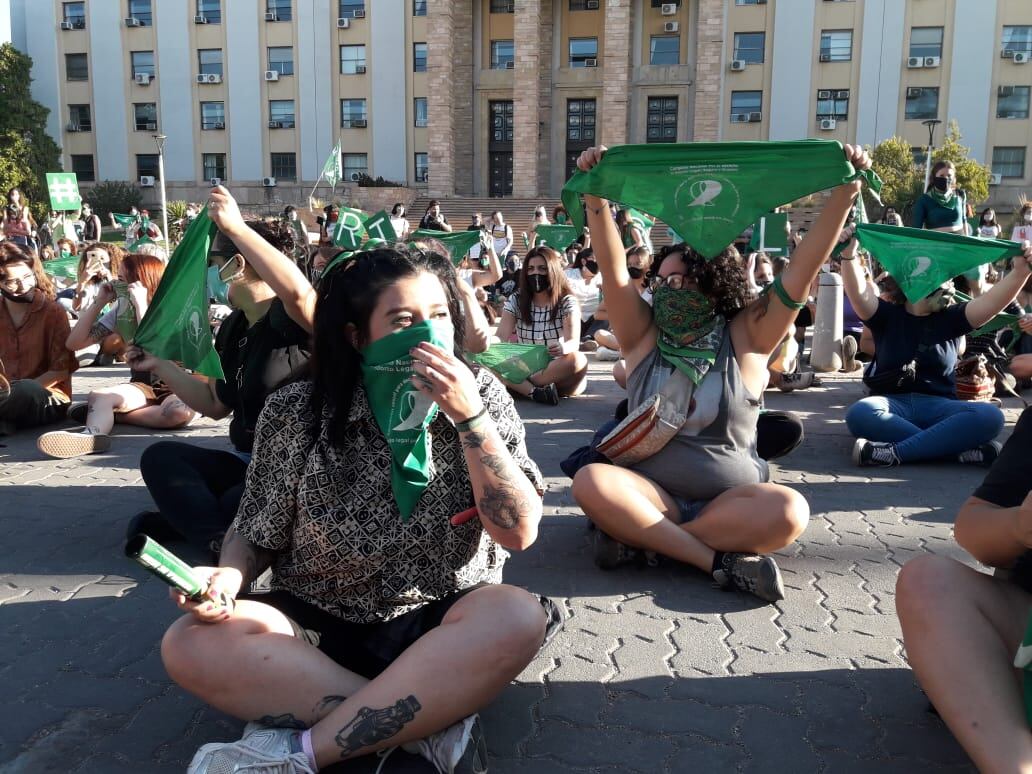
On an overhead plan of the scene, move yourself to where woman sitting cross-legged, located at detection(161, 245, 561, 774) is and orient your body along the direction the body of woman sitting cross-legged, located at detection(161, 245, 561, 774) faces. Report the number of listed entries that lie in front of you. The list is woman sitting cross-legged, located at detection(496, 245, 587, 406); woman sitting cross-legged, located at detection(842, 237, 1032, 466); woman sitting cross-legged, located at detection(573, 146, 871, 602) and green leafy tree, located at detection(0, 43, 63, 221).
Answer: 0

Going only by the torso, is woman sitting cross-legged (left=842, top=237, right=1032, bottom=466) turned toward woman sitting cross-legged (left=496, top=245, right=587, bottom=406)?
no

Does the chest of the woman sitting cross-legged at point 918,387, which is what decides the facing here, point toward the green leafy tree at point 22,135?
no

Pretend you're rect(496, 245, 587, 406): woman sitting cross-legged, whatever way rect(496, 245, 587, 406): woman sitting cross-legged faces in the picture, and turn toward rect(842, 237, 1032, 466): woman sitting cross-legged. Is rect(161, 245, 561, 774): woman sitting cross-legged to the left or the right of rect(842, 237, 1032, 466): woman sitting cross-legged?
right

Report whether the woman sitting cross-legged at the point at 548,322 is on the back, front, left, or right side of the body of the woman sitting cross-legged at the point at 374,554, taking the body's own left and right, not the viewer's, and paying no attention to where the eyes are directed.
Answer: back

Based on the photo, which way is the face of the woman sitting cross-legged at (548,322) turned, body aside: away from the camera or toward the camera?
toward the camera

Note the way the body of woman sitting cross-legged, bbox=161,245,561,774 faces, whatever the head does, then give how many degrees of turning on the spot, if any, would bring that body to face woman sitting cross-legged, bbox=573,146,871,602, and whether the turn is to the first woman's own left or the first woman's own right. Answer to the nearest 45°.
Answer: approximately 135° to the first woman's own left

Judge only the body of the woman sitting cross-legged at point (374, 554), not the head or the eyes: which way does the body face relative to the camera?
toward the camera

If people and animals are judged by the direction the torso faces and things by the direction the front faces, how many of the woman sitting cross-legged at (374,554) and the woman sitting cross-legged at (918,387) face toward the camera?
2

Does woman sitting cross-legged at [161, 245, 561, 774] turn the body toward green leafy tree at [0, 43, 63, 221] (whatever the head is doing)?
no

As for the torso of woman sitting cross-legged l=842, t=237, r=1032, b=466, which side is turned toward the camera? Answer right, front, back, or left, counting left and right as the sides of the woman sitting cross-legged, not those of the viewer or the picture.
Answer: front
